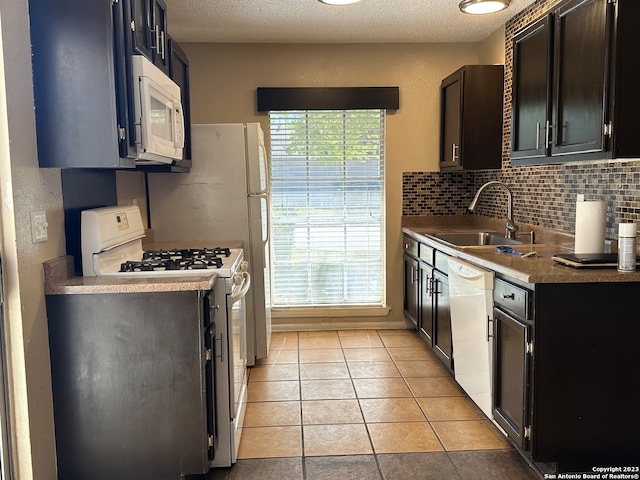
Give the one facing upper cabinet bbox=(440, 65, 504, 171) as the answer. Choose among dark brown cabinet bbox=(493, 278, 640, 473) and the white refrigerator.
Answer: the white refrigerator

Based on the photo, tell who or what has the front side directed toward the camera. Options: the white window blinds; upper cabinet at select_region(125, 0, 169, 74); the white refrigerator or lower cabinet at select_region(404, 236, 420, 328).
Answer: the white window blinds

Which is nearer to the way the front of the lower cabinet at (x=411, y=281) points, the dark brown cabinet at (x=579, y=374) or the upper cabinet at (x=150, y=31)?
the upper cabinet

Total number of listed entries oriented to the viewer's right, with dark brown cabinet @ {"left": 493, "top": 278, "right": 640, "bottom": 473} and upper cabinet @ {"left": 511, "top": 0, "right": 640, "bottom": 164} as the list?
0

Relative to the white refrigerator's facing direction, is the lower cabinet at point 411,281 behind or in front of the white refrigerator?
in front

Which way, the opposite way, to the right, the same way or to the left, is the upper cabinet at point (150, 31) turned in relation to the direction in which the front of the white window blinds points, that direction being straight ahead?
to the left

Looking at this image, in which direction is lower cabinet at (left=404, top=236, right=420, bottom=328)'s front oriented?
to the viewer's left

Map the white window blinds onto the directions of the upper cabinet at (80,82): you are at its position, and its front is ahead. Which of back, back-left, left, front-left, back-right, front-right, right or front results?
front-left

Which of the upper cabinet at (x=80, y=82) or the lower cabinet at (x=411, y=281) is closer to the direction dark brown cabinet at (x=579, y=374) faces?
the upper cabinet

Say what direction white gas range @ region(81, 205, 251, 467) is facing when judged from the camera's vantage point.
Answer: facing to the right of the viewer

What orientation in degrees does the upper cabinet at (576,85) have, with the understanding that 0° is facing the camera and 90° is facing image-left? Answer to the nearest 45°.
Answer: approximately 45°

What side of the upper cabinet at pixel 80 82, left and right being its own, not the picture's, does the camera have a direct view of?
right

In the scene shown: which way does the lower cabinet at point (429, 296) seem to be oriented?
to the viewer's left

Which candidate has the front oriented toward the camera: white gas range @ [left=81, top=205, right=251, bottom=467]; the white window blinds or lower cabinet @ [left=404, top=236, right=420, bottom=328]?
the white window blinds

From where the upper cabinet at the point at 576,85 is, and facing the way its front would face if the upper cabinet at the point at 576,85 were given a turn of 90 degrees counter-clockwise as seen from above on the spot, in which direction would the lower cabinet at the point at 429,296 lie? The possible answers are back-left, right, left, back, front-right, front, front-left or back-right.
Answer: back

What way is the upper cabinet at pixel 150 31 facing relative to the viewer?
to the viewer's right
